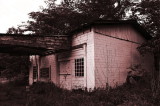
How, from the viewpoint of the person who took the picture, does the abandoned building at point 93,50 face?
facing the viewer and to the left of the viewer

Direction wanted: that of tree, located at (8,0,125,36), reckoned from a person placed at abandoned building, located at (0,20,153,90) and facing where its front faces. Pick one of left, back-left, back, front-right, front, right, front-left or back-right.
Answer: back-right
